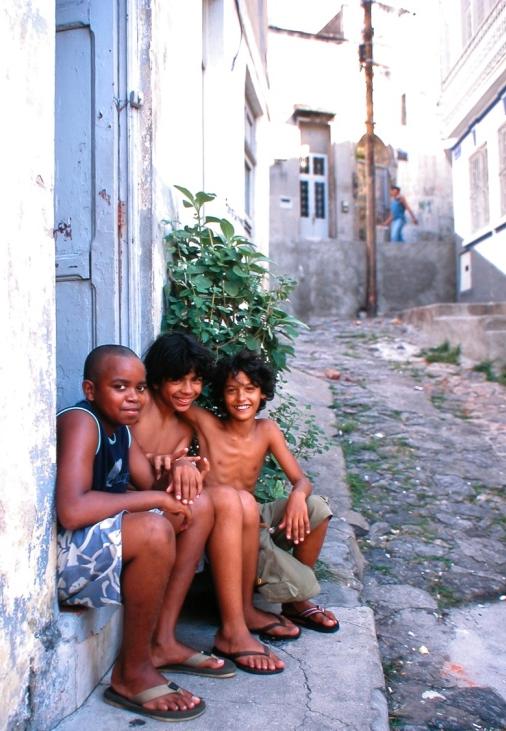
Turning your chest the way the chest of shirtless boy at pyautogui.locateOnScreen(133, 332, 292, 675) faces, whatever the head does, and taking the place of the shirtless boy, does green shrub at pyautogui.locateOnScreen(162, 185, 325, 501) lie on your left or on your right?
on your left

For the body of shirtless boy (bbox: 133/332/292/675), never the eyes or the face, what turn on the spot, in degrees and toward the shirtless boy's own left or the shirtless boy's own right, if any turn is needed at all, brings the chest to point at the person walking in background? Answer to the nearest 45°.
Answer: approximately 135° to the shirtless boy's own left

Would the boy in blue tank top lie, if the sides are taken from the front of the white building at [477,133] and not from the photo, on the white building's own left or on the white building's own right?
on the white building's own left

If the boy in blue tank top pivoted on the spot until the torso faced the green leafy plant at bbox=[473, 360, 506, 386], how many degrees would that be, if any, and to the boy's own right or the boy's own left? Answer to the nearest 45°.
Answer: approximately 90° to the boy's own left

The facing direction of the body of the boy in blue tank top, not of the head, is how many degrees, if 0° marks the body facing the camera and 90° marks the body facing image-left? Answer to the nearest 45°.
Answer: approximately 315°

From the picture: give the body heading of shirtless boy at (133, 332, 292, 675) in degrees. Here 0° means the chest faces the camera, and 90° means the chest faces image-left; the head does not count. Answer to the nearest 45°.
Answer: approximately 315°

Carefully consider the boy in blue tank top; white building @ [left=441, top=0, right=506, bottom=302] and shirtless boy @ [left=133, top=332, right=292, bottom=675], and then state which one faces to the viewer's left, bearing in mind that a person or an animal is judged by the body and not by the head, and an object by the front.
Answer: the white building

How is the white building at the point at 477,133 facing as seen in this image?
to the viewer's left

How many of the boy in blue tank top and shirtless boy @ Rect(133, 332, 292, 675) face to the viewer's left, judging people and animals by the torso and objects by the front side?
0

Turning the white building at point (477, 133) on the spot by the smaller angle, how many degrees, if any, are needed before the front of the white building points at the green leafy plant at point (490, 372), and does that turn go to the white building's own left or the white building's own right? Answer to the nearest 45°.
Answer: approximately 90° to the white building's own left

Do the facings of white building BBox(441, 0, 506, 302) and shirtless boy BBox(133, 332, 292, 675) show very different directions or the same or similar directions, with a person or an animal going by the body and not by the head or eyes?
very different directions

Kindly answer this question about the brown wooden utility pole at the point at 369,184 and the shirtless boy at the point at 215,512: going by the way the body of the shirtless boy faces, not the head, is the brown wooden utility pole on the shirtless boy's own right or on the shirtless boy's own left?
on the shirtless boy's own left
